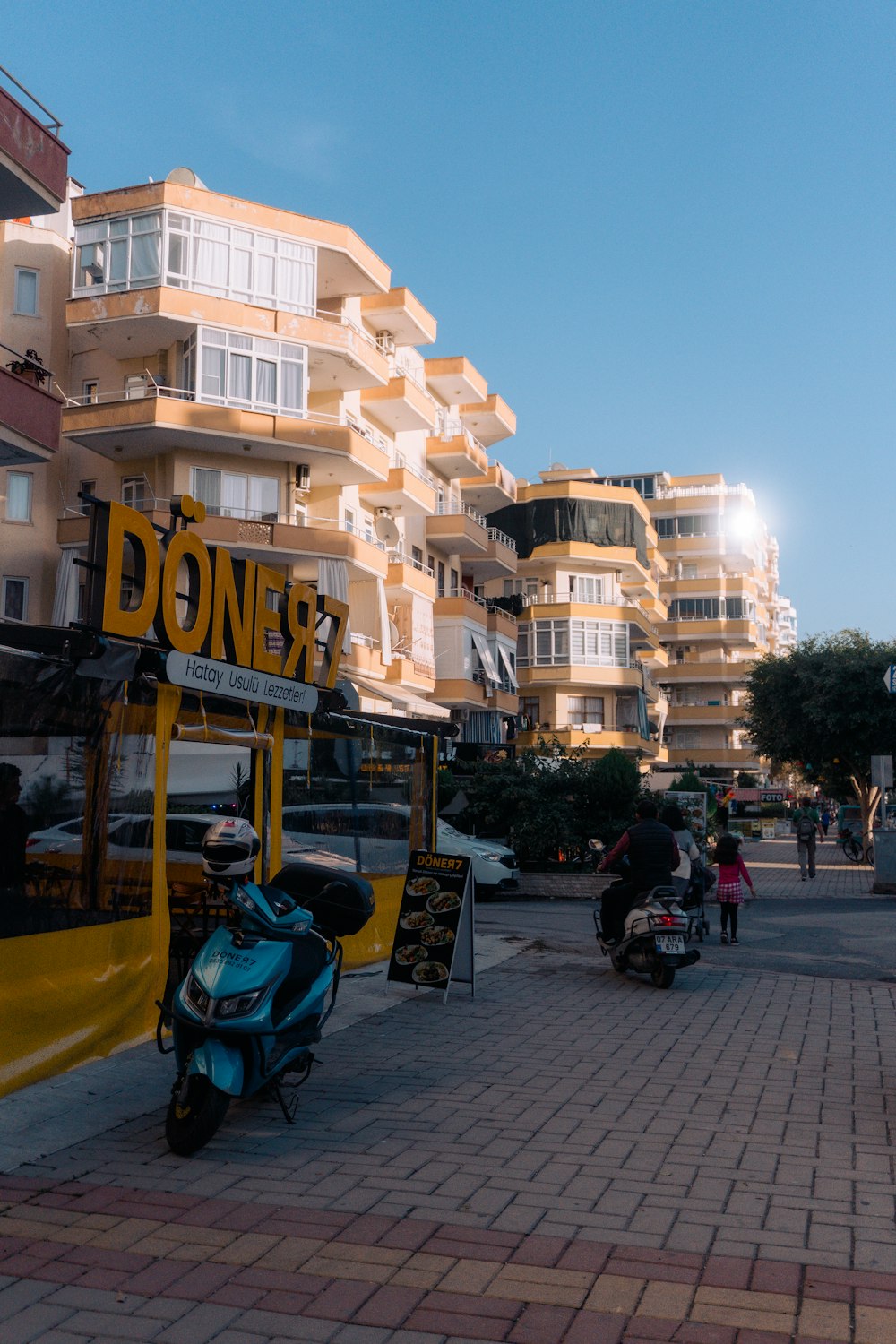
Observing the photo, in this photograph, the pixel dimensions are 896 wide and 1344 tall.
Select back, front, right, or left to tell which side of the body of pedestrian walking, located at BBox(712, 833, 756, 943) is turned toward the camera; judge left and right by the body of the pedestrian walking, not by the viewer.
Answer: back

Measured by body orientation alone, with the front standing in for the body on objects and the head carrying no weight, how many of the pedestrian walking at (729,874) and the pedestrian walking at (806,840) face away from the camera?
2

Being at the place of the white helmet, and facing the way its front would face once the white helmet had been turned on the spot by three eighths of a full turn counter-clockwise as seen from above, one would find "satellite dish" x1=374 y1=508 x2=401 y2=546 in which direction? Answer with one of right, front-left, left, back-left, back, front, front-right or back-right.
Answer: left

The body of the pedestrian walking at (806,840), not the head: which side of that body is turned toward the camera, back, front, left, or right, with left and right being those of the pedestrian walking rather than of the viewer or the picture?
back

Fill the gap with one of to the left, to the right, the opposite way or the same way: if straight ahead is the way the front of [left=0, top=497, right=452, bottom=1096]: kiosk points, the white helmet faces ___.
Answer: to the right

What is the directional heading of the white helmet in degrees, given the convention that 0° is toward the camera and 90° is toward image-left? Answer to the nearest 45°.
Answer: approximately 45°

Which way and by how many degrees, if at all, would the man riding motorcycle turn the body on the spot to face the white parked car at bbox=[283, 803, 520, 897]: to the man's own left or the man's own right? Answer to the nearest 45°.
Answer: approximately 45° to the man's own left

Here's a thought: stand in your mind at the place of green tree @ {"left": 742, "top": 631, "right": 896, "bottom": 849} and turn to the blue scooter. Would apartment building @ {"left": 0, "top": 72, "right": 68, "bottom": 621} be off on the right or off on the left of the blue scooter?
right

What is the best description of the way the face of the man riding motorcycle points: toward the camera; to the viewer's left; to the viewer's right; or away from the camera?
away from the camera

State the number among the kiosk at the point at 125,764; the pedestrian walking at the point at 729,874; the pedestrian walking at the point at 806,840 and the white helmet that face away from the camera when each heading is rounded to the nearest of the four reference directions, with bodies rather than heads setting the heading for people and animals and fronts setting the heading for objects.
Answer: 2

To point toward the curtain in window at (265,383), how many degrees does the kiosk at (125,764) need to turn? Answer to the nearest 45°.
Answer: approximately 135° to its left

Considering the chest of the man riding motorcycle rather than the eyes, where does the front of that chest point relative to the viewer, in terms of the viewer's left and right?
facing away from the viewer and to the left of the viewer

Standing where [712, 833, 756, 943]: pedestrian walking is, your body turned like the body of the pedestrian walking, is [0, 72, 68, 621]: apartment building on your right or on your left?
on your left

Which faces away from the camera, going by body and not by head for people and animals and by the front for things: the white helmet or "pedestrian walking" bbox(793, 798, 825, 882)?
the pedestrian walking

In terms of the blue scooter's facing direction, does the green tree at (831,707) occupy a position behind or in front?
behind
